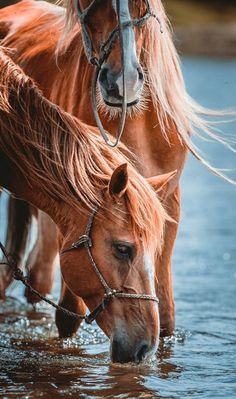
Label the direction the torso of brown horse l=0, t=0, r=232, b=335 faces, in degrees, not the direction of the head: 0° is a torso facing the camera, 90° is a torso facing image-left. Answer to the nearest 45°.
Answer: approximately 315°

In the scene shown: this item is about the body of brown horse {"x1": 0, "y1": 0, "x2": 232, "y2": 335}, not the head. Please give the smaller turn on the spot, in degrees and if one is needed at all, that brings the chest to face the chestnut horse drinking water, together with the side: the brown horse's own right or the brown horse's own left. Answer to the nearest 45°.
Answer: approximately 45° to the brown horse's own right
